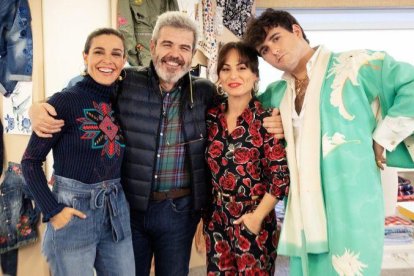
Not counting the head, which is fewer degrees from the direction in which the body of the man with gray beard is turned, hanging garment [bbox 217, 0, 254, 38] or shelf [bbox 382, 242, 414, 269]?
the shelf

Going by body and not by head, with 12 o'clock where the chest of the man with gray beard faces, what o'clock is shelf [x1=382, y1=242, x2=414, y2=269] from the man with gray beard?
The shelf is roughly at 9 o'clock from the man with gray beard.

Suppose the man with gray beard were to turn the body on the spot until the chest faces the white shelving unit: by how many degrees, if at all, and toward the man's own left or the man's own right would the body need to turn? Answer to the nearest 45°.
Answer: approximately 90° to the man's own left

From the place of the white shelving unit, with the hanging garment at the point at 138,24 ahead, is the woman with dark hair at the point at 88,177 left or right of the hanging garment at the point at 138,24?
left

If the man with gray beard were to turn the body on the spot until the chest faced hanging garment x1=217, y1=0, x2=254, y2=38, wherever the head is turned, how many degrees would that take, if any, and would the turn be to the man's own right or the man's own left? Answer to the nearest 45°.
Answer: approximately 135° to the man's own left

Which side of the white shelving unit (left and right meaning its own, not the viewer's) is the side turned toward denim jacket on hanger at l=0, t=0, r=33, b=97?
right

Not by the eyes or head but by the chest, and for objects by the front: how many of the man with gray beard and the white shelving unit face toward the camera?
2

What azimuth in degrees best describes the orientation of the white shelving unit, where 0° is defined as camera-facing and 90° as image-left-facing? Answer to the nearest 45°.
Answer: approximately 0°

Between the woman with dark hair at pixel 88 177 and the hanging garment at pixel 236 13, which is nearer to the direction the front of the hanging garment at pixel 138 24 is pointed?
the woman with dark hair
